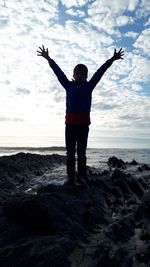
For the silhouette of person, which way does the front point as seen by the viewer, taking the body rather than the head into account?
toward the camera
